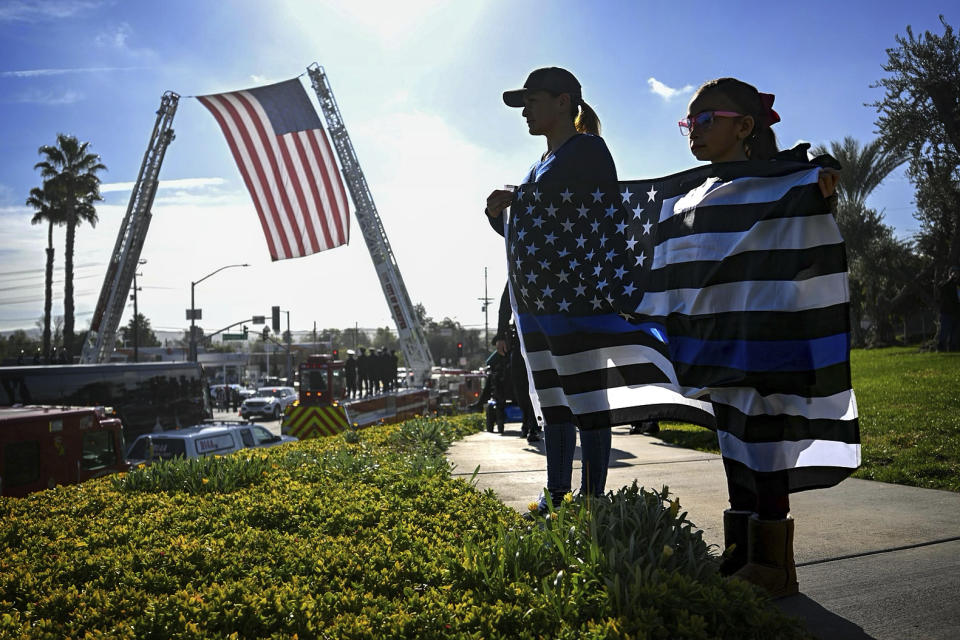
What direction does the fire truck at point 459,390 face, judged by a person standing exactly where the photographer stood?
facing away from the viewer and to the right of the viewer

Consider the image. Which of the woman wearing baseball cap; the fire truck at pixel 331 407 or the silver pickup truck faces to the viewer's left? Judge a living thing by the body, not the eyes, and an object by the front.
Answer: the woman wearing baseball cap

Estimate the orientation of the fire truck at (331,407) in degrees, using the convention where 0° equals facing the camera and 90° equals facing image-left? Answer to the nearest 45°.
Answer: approximately 225°

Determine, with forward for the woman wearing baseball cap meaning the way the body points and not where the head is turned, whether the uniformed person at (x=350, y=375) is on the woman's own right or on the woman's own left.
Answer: on the woman's own right

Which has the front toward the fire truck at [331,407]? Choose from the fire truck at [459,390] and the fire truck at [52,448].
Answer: the fire truck at [52,448]

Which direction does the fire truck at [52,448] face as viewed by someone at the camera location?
facing away from the viewer and to the right of the viewer

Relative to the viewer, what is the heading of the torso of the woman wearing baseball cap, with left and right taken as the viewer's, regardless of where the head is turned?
facing to the left of the viewer

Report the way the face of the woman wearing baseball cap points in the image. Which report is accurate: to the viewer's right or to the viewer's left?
to the viewer's left
